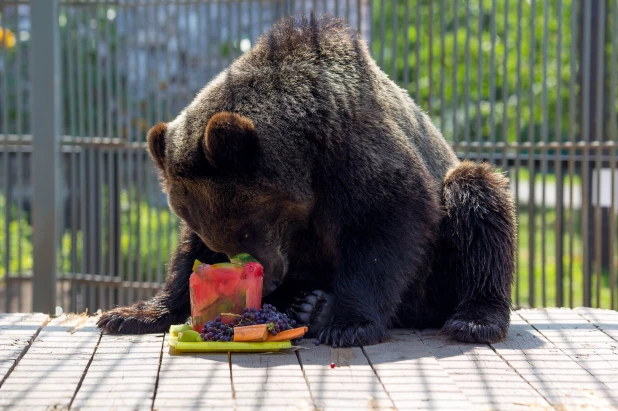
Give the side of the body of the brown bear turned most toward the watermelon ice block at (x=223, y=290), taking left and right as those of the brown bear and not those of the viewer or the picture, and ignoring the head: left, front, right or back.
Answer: front

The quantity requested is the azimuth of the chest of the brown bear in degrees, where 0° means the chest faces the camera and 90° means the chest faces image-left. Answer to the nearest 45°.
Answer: approximately 45°
